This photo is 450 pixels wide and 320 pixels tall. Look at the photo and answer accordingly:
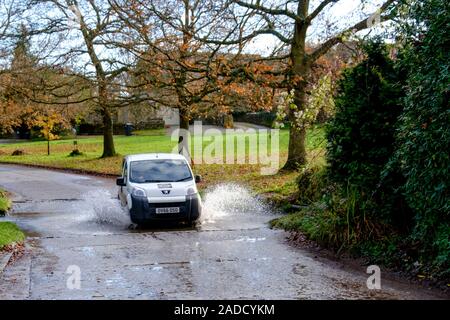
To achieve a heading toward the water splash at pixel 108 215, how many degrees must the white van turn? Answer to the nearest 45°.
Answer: approximately 135° to its right

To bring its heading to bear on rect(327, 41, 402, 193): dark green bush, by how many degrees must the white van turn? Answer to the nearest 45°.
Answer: approximately 45° to its left

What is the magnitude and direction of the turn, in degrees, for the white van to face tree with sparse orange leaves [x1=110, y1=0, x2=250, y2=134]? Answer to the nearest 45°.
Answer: approximately 180°

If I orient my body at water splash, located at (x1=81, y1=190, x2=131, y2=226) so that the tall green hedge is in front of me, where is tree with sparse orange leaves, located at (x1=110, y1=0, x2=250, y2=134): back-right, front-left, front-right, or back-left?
back-left

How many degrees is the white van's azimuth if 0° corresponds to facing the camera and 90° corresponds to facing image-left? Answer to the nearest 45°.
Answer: approximately 0°
